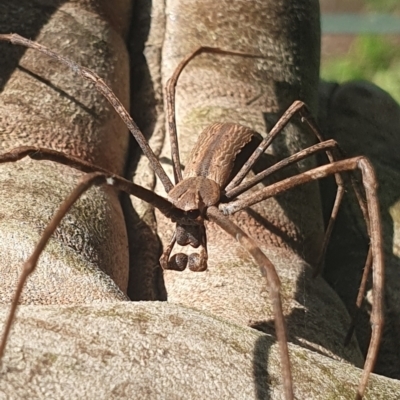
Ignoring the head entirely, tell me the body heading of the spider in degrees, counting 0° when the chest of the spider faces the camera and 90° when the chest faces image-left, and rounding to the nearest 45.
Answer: approximately 0°
